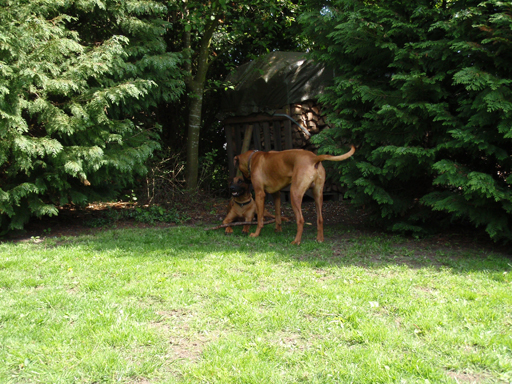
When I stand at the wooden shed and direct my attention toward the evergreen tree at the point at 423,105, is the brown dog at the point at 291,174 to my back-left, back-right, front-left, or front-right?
front-right

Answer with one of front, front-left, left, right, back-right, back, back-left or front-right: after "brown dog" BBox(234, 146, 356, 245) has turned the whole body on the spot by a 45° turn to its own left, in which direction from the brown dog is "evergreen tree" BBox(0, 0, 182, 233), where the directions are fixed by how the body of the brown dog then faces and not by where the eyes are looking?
front

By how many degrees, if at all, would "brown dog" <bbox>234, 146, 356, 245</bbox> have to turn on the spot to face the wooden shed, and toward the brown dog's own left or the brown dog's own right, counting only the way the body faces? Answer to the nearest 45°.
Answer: approximately 45° to the brown dog's own right

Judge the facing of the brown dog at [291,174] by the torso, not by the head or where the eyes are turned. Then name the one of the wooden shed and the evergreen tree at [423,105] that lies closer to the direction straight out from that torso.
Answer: the wooden shed

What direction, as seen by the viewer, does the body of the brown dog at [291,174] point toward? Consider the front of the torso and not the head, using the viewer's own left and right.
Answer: facing away from the viewer and to the left of the viewer

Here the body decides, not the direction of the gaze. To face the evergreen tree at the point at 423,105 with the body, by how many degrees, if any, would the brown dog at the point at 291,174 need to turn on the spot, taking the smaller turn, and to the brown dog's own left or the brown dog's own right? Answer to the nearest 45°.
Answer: approximately 135° to the brown dog's own right
